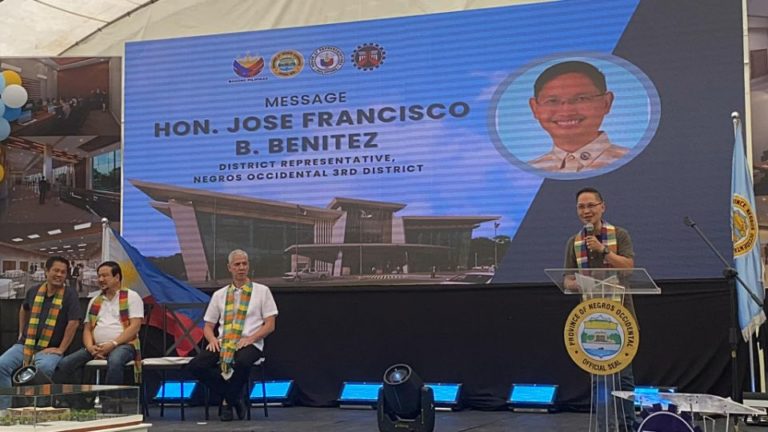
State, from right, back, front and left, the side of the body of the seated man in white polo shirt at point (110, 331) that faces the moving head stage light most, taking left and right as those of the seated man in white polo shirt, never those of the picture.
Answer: left

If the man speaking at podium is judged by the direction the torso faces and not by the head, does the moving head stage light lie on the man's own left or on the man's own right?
on the man's own right

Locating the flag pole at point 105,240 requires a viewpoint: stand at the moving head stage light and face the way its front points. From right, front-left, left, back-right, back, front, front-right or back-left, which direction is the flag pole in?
right

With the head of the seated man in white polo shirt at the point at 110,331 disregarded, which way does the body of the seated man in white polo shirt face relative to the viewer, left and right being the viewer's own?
facing the viewer and to the left of the viewer

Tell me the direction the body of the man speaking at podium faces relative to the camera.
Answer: toward the camera

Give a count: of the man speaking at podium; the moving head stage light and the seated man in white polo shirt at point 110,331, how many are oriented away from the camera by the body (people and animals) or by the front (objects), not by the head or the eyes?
0

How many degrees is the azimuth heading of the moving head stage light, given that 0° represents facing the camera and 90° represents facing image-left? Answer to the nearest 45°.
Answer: approximately 45°

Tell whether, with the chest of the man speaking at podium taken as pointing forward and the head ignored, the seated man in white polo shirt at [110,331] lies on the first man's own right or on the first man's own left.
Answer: on the first man's own right

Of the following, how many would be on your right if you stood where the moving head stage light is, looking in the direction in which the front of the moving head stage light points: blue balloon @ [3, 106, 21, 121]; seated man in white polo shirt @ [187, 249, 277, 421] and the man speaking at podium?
2

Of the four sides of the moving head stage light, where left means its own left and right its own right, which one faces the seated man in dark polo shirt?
right

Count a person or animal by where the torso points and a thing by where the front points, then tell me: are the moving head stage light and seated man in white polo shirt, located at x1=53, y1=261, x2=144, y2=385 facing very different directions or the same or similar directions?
same or similar directions

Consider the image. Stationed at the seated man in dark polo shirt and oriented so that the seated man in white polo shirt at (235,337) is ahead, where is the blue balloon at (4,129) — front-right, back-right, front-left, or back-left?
back-left
